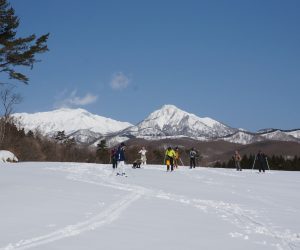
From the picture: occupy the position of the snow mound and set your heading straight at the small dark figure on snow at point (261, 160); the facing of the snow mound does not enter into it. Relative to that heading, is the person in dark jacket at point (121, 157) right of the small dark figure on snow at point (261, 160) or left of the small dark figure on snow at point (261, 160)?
right

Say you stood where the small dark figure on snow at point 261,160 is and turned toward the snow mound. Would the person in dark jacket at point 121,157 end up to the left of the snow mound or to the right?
left

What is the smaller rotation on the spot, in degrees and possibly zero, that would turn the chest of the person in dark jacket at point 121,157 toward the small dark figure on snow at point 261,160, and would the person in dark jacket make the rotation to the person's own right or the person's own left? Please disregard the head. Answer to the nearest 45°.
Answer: approximately 45° to the person's own left
